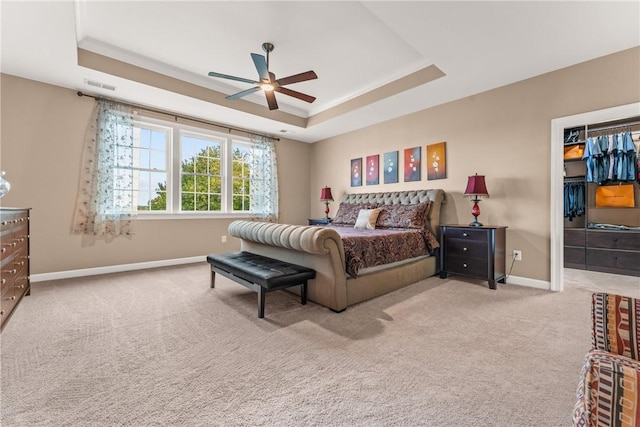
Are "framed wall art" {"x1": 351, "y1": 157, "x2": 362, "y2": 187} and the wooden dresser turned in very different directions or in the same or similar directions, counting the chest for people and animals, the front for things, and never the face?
very different directions

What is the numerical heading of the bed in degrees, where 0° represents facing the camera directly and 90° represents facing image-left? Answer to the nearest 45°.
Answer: approximately 45°

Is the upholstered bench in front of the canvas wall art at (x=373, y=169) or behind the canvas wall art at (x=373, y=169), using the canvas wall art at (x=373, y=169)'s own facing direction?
in front

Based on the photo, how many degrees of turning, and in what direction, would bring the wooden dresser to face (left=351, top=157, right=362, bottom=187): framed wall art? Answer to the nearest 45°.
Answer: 0° — it already faces it

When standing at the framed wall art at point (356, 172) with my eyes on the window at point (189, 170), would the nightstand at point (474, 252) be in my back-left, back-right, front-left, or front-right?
back-left

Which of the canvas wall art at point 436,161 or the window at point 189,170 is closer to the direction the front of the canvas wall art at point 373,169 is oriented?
the window

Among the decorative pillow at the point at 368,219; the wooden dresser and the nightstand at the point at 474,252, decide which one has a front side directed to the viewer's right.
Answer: the wooden dresser

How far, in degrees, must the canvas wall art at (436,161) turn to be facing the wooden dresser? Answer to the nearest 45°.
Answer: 0° — it already faces it

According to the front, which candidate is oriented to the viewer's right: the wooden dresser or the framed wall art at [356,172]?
the wooden dresser

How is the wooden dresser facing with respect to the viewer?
to the viewer's right

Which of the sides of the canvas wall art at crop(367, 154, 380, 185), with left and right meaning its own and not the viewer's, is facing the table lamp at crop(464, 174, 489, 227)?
left

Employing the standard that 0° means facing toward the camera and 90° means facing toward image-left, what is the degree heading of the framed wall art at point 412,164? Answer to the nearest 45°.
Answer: approximately 45°

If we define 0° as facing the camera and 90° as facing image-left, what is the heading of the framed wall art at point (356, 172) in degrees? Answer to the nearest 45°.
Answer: approximately 45°

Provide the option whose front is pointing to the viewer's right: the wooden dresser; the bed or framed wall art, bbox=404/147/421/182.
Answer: the wooden dresser

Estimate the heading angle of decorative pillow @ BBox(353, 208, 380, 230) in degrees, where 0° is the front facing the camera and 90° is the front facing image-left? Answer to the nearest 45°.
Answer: approximately 45°
